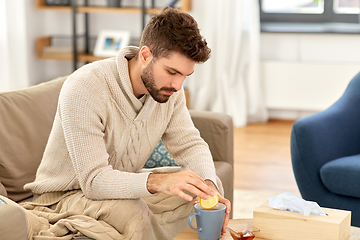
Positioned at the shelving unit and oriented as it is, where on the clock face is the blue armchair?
The blue armchair is roughly at 11 o'clock from the shelving unit.

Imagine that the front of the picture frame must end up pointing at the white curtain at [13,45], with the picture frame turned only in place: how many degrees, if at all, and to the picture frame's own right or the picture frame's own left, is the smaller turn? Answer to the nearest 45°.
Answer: approximately 90° to the picture frame's own right

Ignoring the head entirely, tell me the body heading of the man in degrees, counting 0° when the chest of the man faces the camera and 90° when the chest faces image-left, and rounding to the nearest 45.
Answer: approximately 315°

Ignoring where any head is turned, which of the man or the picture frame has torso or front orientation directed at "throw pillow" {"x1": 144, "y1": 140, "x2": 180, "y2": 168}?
the picture frame

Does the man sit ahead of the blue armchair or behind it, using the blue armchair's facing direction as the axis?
ahead

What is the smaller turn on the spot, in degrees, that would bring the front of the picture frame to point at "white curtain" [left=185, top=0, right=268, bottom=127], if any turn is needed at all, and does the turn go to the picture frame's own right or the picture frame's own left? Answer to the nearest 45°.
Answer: approximately 90° to the picture frame's own left

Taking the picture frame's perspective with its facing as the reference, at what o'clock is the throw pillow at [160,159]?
The throw pillow is roughly at 12 o'clock from the picture frame.

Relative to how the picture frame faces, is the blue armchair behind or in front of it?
in front

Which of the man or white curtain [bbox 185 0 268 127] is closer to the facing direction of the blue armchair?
the man
